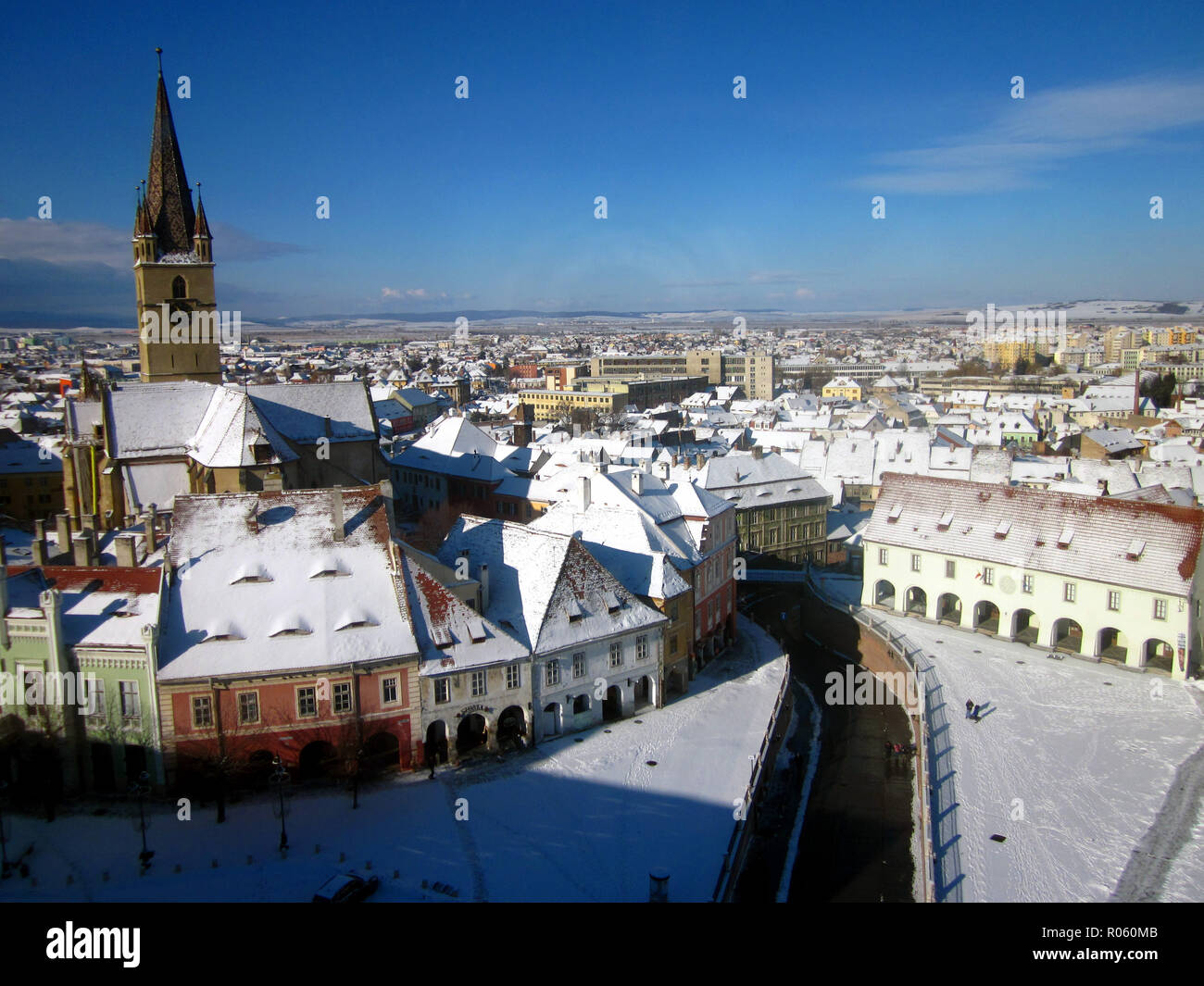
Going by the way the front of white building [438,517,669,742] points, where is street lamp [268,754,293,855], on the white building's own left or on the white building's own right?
on the white building's own right

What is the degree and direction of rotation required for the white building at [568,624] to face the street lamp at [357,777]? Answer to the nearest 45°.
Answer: approximately 90° to its right

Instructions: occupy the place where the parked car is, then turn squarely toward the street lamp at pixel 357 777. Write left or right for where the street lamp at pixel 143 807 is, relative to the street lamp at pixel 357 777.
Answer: left

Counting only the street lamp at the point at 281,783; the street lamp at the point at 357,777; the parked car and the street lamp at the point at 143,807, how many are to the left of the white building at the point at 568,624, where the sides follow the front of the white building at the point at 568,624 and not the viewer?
0

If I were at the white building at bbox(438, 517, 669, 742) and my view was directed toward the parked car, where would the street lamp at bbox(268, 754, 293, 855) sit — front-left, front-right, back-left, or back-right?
front-right

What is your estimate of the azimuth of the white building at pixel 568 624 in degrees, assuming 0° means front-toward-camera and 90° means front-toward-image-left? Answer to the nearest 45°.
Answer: approximately 315°

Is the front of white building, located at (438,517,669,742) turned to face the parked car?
no

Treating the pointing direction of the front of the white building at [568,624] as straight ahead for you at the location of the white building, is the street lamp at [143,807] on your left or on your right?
on your right
